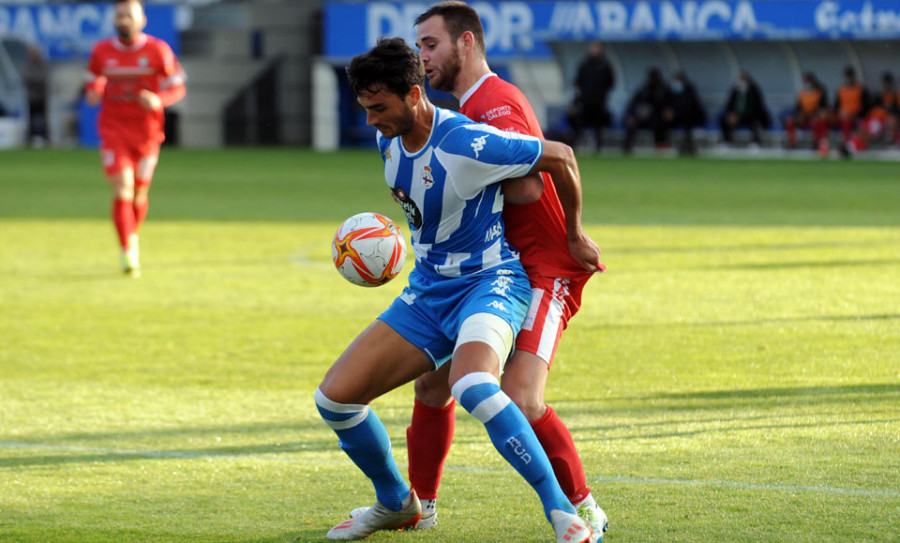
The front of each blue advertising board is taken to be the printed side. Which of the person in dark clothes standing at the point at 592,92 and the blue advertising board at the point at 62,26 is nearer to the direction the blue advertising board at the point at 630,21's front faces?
the person in dark clothes standing

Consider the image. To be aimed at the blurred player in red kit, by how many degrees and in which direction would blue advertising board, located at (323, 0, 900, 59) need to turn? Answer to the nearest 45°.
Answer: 0° — it already faces them

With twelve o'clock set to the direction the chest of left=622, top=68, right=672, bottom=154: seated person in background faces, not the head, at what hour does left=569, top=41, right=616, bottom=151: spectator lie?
left=569, top=41, right=616, bottom=151: spectator is roughly at 2 o'clock from left=622, top=68, right=672, bottom=154: seated person in background.

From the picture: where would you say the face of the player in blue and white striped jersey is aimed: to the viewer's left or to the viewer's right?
to the viewer's left

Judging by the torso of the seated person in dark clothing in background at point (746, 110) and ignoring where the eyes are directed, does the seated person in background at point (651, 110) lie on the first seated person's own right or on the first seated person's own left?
on the first seated person's own right

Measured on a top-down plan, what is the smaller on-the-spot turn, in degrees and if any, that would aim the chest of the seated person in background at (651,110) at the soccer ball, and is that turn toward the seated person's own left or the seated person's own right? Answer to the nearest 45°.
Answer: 0° — they already face it

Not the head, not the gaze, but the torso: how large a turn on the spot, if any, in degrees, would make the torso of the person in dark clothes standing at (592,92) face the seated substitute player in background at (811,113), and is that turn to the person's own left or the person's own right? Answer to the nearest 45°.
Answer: approximately 90° to the person's own left
